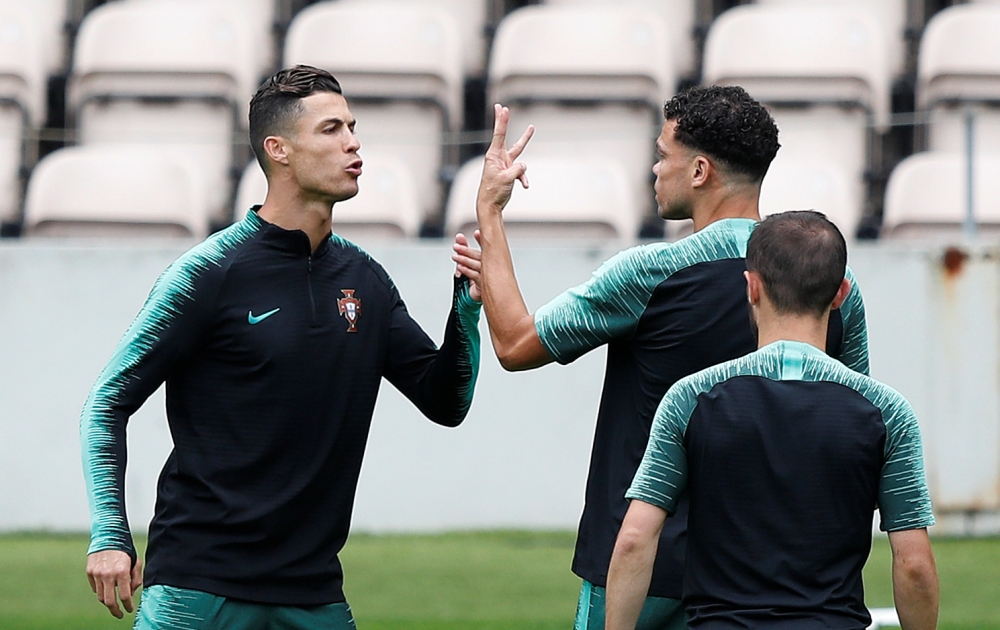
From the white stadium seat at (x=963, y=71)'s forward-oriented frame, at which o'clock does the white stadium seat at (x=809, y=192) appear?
the white stadium seat at (x=809, y=192) is roughly at 1 o'clock from the white stadium seat at (x=963, y=71).

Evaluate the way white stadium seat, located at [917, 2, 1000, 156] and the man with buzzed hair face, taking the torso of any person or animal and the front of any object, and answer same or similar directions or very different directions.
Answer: very different directions

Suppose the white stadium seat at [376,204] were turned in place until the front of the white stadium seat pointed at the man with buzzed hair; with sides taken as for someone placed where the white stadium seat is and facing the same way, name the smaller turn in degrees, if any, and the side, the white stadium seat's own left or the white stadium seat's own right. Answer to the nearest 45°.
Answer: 0° — it already faces them

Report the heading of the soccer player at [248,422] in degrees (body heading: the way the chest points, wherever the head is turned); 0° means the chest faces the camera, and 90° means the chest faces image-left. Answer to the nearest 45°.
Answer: approximately 315°

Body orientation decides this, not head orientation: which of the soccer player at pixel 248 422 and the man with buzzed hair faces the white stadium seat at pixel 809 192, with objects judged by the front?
the man with buzzed hair

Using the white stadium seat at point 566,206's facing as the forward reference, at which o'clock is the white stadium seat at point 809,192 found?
the white stadium seat at point 809,192 is roughly at 9 o'clock from the white stadium seat at point 566,206.

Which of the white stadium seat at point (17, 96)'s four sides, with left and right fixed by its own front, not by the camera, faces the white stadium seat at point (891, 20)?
left

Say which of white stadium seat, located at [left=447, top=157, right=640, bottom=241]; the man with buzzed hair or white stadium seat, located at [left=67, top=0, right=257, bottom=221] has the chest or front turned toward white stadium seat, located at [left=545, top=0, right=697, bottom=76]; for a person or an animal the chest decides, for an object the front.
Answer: the man with buzzed hair

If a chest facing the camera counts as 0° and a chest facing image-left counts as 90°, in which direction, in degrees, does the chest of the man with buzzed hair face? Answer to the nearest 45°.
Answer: approximately 180°

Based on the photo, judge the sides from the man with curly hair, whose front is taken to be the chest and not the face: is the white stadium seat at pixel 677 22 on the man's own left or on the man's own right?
on the man's own right

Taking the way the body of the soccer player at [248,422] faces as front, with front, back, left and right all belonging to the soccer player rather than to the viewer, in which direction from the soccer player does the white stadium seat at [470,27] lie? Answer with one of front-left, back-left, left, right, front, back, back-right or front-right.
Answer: back-left
